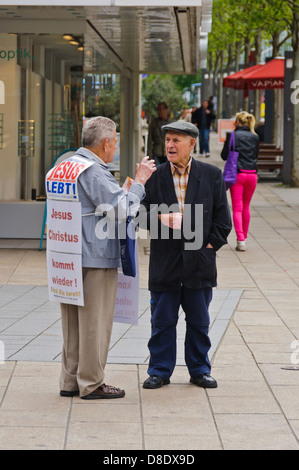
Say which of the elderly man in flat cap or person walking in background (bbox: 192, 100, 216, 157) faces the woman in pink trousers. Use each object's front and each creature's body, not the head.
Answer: the person walking in background

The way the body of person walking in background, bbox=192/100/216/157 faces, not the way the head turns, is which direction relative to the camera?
toward the camera

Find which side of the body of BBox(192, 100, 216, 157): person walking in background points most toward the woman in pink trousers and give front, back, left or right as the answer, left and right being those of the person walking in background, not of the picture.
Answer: front

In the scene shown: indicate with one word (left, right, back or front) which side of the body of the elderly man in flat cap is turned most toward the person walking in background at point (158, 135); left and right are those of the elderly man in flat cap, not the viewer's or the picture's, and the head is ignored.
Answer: back

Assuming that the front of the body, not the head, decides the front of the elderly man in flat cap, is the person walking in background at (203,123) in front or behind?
behind

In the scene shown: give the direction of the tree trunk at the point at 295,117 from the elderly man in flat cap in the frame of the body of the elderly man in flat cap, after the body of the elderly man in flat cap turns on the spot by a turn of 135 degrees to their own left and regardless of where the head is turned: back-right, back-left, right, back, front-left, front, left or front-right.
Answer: front-left

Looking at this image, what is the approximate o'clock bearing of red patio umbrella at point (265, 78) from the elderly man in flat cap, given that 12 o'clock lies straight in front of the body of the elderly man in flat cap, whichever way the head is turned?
The red patio umbrella is roughly at 6 o'clock from the elderly man in flat cap.

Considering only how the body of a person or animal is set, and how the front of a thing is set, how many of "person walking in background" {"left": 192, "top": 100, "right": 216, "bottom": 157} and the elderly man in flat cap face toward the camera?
2

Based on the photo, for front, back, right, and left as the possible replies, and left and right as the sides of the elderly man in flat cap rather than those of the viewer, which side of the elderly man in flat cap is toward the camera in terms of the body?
front

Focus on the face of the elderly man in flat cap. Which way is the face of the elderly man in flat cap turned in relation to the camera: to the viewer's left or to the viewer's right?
to the viewer's left

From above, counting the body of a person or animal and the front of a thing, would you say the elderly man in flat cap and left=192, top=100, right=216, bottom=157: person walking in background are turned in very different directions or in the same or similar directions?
same or similar directions

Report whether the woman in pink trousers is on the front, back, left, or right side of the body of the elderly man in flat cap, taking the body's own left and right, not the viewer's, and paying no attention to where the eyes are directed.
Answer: back
